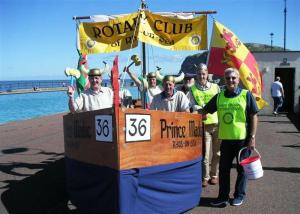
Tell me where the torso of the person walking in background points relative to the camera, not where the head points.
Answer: away from the camera

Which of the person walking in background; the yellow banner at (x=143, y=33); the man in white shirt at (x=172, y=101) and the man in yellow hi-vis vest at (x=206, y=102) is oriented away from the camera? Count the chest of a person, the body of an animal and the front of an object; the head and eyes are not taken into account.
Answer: the person walking in background

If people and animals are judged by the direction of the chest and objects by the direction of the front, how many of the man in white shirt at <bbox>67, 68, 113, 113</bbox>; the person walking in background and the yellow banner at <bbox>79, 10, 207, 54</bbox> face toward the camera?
2

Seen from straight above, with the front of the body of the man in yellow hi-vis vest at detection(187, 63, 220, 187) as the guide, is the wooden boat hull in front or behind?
in front

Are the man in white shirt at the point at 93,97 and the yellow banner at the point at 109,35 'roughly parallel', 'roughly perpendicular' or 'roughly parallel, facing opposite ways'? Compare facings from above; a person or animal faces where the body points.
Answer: roughly parallel

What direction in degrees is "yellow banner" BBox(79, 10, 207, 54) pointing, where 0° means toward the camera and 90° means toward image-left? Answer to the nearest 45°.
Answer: approximately 0°

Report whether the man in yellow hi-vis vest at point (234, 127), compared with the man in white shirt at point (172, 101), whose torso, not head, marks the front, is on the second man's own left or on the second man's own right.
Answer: on the second man's own left

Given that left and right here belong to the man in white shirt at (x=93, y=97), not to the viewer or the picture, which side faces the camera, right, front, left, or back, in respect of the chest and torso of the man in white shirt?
front

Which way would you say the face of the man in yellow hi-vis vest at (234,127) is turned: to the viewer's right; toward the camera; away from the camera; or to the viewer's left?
toward the camera

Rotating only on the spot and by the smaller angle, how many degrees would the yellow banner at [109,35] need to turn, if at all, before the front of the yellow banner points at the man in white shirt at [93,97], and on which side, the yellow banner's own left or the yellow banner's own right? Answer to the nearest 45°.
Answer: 0° — it already faces them

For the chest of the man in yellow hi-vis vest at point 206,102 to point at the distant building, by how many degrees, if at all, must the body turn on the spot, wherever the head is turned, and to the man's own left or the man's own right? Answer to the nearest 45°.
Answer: approximately 180°

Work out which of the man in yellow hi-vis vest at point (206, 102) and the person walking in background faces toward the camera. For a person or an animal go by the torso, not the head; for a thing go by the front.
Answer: the man in yellow hi-vis vest

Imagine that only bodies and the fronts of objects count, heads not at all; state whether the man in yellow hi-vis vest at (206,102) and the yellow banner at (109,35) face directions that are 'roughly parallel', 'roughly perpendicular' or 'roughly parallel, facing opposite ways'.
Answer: roughly parallel

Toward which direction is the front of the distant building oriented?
toward the camera

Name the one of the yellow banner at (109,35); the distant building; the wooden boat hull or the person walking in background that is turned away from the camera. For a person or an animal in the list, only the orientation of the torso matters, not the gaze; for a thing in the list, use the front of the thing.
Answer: the person walking in background
